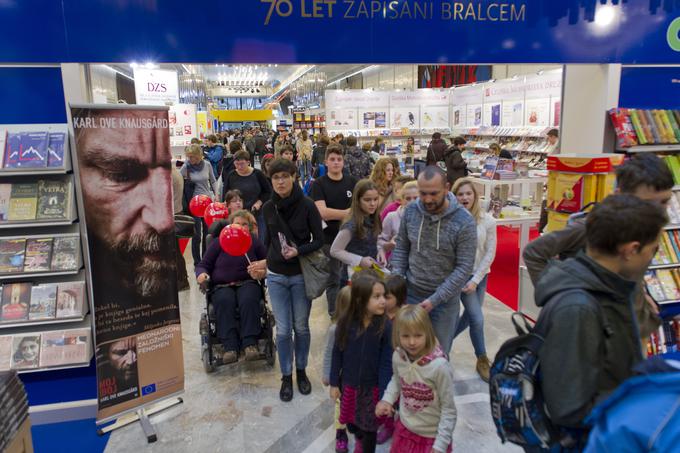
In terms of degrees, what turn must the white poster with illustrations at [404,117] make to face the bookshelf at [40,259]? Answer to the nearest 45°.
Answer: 0° — it already faces it

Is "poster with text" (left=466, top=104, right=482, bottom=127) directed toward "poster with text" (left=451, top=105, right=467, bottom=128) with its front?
no

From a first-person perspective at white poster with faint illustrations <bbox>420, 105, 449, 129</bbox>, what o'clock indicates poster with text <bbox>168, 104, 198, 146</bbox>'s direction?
poster with text <bbox>168, 104, 198, 146</bbox> is roughly at 2 o'clock from white poster with faint illustrations <bbox>420, 105, 449, 129</bbox>.

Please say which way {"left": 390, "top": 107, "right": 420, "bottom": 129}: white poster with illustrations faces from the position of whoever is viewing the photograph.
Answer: facing the viewer

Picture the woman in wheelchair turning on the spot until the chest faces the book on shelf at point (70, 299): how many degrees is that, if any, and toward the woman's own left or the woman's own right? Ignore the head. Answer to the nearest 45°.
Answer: approximately 90° to the woman's own right

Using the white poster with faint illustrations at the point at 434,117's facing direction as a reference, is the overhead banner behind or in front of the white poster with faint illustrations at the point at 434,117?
in front

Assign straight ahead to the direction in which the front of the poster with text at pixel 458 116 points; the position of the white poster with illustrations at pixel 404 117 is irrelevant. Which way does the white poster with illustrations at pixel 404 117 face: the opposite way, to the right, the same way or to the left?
the same way

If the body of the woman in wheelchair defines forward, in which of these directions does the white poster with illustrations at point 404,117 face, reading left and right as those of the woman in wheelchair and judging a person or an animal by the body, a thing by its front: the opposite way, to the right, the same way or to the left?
the same way

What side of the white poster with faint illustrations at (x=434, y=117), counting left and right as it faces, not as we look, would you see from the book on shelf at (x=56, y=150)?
front

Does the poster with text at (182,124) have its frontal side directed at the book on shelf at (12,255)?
yes

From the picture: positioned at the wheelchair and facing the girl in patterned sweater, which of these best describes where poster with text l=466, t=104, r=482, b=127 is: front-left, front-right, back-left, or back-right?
back-left

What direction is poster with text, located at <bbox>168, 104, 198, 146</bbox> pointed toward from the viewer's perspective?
toward the camera

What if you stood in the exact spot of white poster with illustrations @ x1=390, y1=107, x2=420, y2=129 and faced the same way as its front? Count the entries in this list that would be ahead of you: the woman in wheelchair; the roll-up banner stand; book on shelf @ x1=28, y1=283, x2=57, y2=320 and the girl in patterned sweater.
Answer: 4

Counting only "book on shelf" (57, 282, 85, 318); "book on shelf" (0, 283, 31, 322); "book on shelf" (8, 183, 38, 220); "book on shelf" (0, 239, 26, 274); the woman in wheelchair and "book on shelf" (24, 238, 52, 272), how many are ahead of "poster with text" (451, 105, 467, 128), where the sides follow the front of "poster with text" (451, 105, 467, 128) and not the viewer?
6

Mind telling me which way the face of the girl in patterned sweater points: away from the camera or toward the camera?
toward the camera

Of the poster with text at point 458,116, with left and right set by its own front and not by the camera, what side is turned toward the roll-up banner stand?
front
